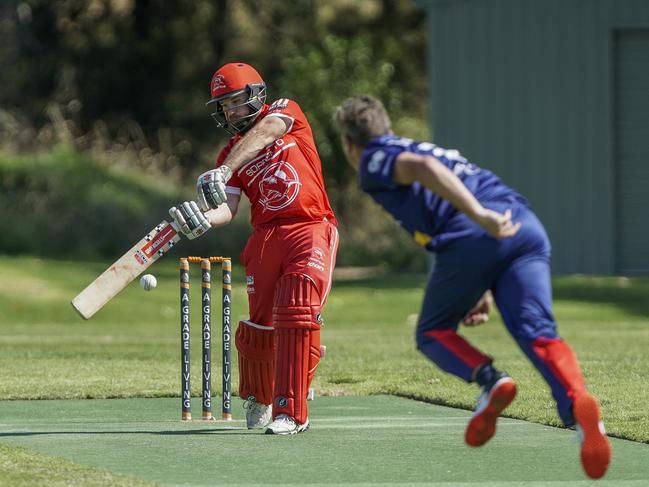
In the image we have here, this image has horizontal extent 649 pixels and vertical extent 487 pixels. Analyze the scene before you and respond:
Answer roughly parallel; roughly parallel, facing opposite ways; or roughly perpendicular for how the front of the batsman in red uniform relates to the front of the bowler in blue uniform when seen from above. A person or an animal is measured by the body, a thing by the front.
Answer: roughly perpendicular

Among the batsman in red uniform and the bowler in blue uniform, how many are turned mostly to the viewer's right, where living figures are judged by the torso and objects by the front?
0

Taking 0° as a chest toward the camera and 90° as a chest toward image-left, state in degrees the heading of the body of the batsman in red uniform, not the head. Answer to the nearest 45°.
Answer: approximately 45°

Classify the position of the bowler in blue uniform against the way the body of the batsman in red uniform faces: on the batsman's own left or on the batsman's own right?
on the batsman's own left

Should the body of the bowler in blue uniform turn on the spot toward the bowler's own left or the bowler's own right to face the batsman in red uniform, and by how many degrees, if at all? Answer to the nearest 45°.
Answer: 0° — they already face them

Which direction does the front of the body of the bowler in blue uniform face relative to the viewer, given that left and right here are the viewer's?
facing away from the viewer and to the left of the viewer
